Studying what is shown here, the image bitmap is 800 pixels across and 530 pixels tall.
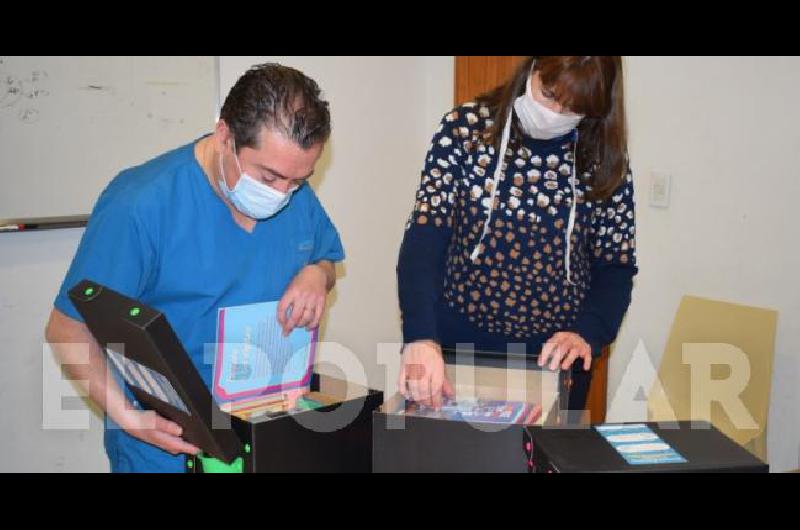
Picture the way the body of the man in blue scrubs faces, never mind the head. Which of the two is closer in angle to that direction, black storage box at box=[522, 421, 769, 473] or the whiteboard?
the black storage box

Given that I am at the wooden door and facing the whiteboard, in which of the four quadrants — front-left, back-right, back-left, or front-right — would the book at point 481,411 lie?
front-left

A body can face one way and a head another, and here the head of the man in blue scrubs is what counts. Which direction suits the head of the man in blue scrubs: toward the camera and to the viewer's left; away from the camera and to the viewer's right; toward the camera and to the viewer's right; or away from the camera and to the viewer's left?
toward the camera and to the viewer's right

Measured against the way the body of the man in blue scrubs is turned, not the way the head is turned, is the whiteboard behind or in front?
behind

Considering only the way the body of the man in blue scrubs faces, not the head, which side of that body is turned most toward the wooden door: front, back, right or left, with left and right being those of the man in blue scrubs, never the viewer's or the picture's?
left

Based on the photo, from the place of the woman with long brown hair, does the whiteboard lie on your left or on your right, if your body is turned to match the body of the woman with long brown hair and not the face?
on your right

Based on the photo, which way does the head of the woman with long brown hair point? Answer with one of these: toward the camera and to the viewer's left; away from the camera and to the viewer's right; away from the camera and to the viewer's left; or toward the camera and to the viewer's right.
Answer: toward the camera and to the viewer's left

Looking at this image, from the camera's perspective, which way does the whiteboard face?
toward the camera

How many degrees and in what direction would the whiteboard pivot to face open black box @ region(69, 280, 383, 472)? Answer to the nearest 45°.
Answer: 0° — it already faces it

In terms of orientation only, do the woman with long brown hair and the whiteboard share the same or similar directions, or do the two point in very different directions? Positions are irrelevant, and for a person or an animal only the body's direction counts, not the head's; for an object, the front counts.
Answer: same or similar directions

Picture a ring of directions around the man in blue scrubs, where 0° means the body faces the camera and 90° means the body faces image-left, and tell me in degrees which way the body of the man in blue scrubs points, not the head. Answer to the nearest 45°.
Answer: approximately 315°

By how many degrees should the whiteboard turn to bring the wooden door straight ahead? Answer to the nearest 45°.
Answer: approximately 90° to its left

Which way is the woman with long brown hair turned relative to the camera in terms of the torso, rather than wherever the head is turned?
toward the camera

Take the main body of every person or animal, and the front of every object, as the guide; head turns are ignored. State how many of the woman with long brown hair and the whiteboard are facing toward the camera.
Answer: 2
